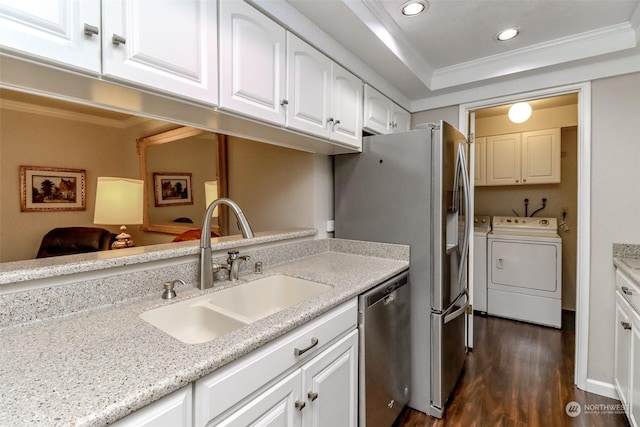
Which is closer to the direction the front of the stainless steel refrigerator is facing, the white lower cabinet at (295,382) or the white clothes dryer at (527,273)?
the white clothes dryer

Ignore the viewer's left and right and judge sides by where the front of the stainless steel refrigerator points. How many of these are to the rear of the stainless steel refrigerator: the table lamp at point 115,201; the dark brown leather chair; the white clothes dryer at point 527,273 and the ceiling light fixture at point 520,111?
2

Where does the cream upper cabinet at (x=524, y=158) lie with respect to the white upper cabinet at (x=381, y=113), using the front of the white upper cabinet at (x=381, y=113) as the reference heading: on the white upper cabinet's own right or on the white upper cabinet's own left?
on the white upper cabinet's own left

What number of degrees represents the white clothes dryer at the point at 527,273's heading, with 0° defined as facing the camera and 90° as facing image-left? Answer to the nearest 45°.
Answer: approximately 0°

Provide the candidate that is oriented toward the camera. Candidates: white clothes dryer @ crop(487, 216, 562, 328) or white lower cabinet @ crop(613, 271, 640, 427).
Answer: the white clothes dryer

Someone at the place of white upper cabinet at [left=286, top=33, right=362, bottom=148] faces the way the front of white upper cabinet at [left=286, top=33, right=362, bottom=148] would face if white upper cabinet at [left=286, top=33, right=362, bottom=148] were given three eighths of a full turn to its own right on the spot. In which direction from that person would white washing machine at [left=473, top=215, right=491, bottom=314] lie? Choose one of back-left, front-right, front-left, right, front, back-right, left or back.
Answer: back-right

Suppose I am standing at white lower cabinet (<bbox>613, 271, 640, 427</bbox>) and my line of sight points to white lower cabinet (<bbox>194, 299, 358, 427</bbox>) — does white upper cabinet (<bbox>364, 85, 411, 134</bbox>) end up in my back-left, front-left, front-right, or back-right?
front-right

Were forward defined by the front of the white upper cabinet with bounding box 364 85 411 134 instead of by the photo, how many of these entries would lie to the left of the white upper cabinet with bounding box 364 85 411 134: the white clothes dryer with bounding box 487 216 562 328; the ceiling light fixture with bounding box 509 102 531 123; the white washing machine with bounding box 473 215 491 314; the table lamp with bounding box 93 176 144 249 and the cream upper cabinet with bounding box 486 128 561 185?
4

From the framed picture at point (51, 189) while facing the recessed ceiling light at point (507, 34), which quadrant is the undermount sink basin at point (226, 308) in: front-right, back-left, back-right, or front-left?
front-right

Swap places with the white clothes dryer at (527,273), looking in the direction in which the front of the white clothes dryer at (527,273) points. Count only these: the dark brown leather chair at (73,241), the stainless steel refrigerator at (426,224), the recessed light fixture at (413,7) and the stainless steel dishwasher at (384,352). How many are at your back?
0

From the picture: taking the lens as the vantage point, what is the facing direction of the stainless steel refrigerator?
facing to the right of the viewer

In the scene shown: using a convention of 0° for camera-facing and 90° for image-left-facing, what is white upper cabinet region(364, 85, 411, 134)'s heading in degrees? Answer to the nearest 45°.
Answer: approximately 315°

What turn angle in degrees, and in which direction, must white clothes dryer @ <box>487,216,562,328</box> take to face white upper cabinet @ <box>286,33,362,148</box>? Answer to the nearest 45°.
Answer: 0° — it already faces it

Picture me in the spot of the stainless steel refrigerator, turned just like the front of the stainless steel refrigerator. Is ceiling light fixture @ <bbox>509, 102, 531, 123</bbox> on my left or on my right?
on my left

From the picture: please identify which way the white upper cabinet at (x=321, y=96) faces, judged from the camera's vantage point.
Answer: facing the viewer and to the right of the viewer
